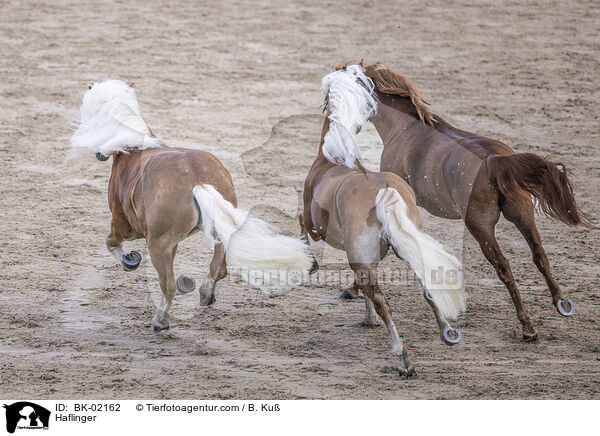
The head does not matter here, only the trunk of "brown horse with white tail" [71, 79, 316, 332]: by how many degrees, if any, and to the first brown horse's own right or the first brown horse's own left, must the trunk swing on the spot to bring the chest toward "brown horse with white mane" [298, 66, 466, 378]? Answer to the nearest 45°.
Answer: approximately 180°

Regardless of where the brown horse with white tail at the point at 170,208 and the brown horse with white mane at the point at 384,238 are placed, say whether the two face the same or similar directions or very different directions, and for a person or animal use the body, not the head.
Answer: same or similar directions

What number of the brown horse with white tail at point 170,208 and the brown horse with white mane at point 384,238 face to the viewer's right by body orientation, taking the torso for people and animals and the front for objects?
0

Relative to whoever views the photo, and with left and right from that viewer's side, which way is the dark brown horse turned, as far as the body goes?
facing away from the viewer and to the left of the viewer

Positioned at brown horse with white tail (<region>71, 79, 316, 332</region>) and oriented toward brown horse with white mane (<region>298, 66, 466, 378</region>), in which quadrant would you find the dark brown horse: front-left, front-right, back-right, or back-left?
front-left

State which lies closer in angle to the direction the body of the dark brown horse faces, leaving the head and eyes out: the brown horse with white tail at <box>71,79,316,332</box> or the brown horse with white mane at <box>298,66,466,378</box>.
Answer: the brown horse with white tail

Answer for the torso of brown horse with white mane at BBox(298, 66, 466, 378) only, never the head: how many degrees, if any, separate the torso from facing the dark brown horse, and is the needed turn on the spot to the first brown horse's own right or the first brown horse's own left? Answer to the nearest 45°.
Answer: approximately 90° to the first brown horse's own right

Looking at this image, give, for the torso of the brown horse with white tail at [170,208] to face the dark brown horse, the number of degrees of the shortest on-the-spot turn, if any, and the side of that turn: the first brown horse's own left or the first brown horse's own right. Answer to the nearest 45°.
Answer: approximately 135° to the first brown horse's own right

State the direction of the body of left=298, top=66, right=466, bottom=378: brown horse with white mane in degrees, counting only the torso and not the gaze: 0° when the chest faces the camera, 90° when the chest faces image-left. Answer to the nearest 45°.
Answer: approximately 135°

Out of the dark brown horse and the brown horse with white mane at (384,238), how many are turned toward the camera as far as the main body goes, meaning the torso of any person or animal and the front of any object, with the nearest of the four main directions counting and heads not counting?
0

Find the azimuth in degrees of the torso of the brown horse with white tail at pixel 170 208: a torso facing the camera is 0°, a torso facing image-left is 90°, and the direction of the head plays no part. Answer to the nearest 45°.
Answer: approximately 135°

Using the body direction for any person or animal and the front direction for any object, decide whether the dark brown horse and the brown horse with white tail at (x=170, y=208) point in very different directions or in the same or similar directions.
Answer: same or similar directions

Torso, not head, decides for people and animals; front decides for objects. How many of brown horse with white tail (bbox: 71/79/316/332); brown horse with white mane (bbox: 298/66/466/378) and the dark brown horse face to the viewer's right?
0
